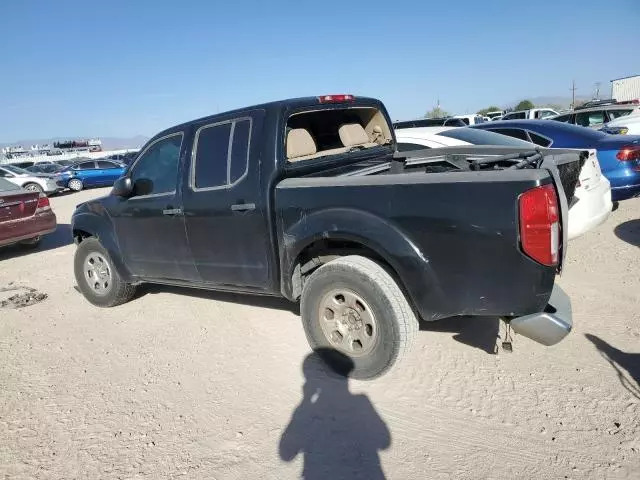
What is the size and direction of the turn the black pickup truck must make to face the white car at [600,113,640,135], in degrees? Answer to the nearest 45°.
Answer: approximately 90° to its right

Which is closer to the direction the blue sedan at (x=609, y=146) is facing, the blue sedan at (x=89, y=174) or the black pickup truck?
the blue sedan

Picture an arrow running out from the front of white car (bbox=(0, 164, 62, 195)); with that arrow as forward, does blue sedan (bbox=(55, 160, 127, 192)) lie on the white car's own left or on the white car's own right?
on the white car's own left

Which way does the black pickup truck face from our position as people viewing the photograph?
facing away from the viewer and to the left of the viewer

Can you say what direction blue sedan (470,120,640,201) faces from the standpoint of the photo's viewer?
facing away from the viewer and to the left of the viewer

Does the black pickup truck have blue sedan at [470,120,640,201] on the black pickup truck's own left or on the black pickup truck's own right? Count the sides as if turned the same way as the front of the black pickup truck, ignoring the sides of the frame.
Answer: on the black pickup truck's own right
